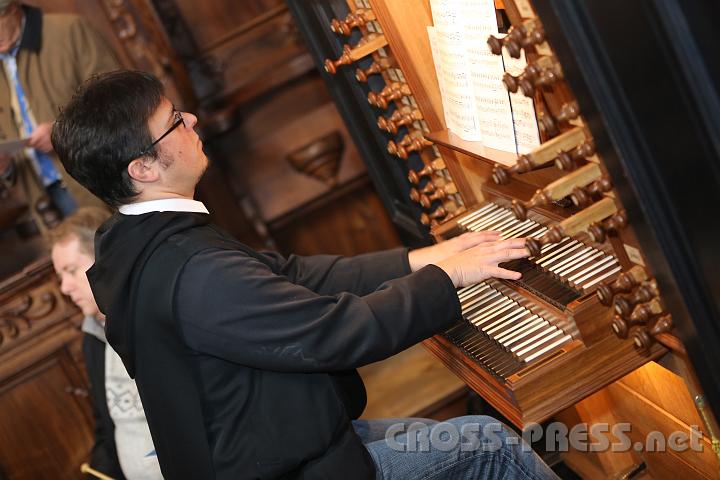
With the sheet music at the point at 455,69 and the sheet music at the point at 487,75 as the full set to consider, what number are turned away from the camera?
0

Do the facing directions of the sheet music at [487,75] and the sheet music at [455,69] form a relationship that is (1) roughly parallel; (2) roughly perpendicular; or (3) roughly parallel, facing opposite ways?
roughly parallel

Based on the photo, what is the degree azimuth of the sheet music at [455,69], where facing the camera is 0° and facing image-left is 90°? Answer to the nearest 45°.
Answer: approximately 45°

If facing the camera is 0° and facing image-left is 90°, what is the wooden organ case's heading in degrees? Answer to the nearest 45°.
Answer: approximately 45°

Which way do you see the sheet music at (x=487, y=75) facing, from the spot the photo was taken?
facing the viewer and to the left of the viewer
